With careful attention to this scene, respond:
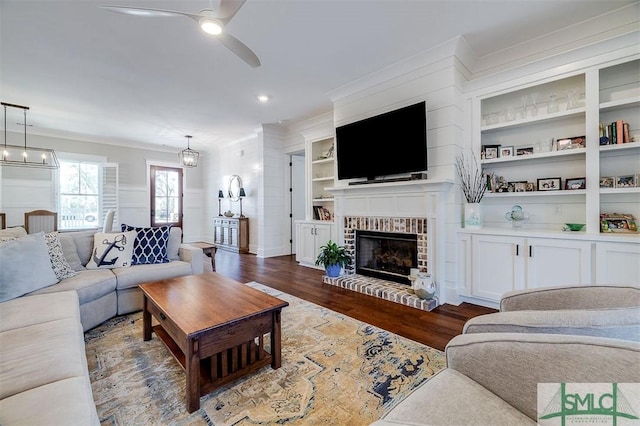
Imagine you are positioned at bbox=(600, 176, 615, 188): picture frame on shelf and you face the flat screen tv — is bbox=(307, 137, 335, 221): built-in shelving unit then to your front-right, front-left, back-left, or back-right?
front-right

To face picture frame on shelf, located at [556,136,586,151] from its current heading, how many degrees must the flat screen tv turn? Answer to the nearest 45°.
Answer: approximately 135° to its left

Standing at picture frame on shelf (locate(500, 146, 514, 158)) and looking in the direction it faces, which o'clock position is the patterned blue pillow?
The patterned blue pillow is roughly at 2 o'clock from the picture frame on shelf.

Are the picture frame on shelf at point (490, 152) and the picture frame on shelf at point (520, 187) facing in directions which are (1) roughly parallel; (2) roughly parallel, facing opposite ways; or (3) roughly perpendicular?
roughly parallel

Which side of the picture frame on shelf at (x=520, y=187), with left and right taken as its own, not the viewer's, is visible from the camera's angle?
front

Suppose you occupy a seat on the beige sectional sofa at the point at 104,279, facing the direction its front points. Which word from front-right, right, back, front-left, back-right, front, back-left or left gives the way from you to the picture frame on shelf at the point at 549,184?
front

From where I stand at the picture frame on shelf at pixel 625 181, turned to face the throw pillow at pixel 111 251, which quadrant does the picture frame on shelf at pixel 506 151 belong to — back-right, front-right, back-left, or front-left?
front-right

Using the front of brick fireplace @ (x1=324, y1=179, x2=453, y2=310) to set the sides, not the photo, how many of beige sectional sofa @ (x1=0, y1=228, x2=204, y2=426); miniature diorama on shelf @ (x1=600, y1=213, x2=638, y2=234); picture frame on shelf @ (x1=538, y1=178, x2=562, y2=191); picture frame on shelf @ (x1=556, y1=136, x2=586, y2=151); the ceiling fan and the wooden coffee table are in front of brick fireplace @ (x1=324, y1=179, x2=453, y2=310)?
3

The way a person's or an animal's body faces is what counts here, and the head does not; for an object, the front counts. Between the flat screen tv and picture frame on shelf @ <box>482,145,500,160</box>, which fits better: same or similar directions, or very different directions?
same or similar directions

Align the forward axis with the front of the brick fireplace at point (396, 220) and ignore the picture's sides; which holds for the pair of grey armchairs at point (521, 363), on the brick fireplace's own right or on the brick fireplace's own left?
on the brick fireplace's own left

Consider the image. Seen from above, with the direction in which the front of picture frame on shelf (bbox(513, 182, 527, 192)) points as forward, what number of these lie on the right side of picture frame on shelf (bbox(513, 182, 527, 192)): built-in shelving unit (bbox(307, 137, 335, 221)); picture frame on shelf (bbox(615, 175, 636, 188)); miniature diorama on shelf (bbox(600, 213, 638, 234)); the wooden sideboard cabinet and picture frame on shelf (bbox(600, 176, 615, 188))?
2

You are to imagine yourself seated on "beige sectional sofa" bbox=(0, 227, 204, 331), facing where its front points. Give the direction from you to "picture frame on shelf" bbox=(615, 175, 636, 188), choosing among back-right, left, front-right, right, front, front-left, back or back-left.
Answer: front

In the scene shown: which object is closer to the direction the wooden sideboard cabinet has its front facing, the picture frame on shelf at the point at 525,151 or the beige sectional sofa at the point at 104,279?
the beige sectional sofa

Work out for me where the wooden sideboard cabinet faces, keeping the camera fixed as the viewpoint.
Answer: facing the viewer and to the left of the viewer

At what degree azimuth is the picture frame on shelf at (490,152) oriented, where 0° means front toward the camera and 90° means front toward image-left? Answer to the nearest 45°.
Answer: approximately 0°

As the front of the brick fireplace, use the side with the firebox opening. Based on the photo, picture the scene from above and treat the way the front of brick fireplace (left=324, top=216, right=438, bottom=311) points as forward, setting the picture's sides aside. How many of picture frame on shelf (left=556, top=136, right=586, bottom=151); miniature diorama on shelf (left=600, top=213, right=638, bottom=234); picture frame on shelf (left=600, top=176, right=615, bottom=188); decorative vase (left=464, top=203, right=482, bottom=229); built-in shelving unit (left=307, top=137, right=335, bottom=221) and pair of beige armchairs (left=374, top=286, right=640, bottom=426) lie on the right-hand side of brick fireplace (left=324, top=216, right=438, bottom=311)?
1

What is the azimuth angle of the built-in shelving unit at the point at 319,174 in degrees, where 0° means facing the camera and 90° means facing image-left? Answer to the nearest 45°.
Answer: approximately 45°

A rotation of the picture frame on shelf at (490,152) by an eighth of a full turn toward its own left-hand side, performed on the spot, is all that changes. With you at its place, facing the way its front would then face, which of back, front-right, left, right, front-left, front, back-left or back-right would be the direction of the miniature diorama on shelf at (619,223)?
front-left
